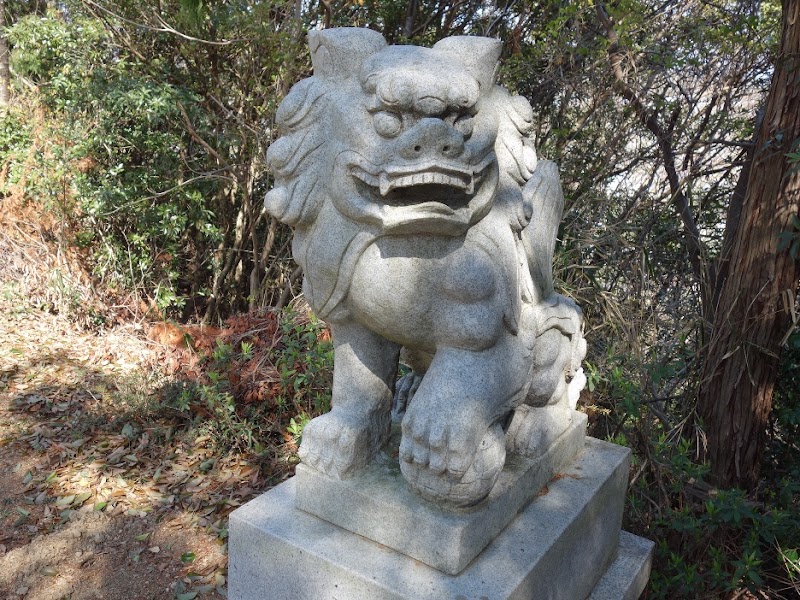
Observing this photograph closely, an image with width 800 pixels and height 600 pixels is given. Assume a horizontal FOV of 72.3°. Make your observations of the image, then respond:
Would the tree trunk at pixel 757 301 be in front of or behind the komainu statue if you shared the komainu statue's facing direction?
behind

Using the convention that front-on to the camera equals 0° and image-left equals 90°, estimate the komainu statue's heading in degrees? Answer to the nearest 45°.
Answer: approximately 45°

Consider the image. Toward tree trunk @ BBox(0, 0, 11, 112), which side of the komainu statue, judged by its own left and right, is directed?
right
